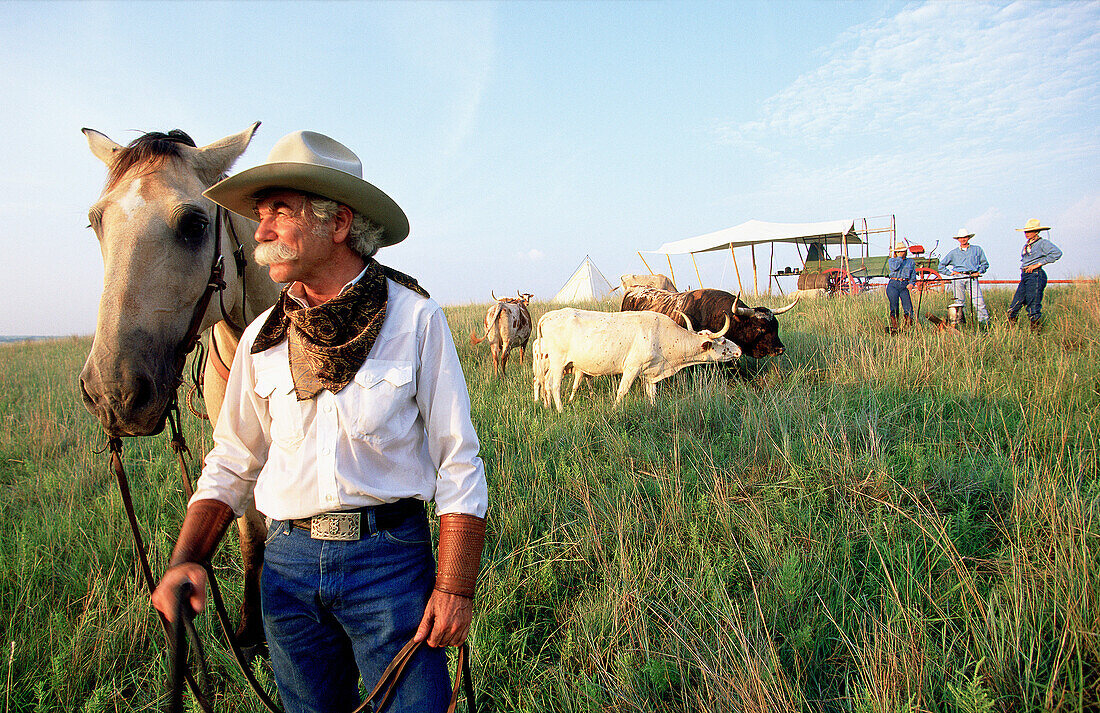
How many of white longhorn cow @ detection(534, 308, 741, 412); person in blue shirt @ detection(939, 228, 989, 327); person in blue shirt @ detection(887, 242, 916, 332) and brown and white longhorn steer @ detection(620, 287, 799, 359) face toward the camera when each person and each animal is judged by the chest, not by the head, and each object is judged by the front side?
2

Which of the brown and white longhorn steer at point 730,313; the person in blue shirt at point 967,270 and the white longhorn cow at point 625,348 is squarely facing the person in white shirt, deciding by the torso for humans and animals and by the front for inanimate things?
the person in blue shirt

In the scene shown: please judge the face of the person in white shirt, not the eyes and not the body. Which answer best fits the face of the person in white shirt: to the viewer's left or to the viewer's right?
to the viewer's left

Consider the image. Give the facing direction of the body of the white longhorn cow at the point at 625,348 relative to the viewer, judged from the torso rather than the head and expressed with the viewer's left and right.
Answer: facing to the right of the viewer

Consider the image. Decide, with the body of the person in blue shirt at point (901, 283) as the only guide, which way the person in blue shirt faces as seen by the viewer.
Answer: toward the camera

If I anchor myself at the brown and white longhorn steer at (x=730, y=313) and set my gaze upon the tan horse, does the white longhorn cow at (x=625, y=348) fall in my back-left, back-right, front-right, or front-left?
front-right

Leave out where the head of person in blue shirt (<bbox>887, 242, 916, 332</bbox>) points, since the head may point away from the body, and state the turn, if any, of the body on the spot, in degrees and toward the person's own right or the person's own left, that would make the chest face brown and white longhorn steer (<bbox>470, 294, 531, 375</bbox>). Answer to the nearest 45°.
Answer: approximately 45° to the person's own right

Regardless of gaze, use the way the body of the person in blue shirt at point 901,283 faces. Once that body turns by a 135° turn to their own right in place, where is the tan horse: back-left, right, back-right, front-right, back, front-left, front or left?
back-left

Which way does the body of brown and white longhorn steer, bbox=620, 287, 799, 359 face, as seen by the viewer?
to the viewer's right

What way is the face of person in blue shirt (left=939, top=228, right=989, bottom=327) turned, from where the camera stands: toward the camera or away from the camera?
toward the camera

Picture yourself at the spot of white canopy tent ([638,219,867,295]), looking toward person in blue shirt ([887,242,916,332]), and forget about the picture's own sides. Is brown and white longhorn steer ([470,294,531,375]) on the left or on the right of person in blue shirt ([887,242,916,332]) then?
right

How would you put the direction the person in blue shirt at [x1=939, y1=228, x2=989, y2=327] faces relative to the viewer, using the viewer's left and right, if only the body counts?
facing the viewer

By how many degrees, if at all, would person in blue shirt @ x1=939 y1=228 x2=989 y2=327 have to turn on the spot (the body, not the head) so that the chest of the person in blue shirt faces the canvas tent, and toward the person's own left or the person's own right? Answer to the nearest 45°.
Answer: approximately 135° to the person's own right

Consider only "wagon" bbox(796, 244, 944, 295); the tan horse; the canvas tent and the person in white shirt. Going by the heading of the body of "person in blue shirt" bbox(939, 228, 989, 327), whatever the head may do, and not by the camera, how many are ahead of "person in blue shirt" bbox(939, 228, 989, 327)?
2

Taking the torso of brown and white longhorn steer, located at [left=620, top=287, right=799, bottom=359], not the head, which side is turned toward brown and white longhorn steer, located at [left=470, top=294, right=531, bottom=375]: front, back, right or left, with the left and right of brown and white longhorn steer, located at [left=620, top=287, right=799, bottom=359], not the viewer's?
back

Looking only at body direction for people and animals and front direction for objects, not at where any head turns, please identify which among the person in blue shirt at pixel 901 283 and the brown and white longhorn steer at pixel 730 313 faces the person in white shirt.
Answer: the person in blue shirt

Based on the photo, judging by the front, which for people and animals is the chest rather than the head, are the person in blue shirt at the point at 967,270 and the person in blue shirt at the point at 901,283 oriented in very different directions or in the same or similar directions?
same or similar directions

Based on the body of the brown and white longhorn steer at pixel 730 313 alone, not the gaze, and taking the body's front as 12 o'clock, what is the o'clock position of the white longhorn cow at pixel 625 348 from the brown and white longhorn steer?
The white longhorn cow is roughly at 4 o'clock from the brown and white longhorn steer.
